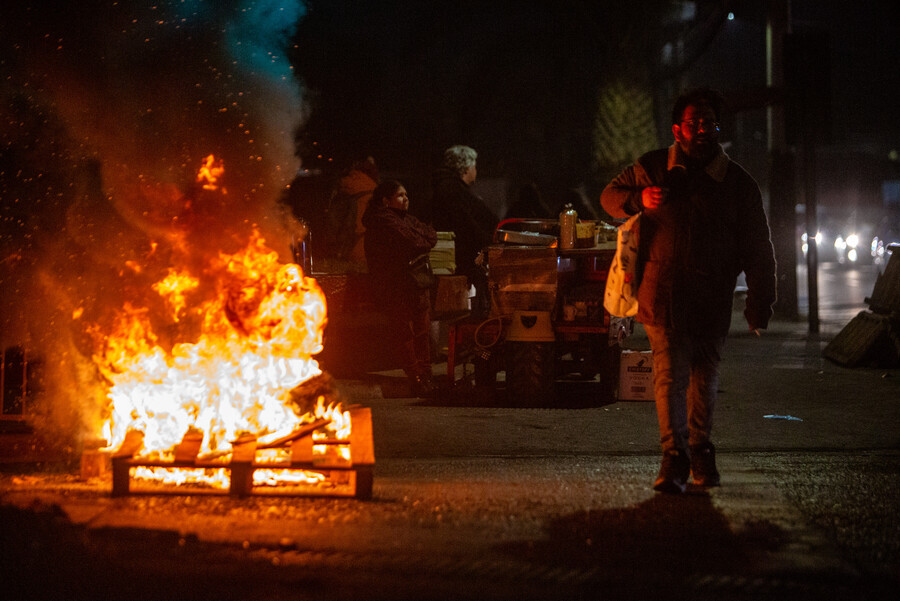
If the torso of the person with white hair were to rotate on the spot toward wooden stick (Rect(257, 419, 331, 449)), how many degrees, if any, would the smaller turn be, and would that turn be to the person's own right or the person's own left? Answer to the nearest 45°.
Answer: approximately 90° to the person's own right

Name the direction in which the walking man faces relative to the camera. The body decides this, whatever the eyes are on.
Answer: toward the camera

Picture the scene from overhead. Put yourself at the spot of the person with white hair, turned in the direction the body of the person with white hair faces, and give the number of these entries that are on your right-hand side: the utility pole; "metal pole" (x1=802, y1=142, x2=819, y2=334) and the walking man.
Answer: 1

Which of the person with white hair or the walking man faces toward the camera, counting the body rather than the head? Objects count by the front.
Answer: the walking man

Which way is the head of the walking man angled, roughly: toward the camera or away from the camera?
toward the camera

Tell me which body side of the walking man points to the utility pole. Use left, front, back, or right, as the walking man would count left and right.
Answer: back

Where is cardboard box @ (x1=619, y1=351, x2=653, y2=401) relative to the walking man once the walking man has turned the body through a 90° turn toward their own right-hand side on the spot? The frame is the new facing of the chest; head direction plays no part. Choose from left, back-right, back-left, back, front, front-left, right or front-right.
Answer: right

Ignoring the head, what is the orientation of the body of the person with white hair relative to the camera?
to the viewer's right

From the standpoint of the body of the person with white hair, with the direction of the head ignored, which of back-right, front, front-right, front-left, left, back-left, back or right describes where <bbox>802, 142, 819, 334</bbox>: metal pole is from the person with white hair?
front-left

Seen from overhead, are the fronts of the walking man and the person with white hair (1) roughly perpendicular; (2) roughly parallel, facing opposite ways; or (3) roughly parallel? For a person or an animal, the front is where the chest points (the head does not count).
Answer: roughly perpendicular

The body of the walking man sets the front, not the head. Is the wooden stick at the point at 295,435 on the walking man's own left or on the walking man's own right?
on the walking man's own right

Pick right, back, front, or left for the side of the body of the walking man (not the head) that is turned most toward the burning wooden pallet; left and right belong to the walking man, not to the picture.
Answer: right
